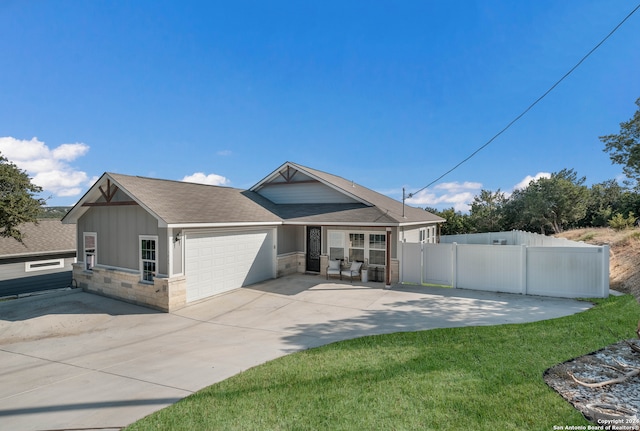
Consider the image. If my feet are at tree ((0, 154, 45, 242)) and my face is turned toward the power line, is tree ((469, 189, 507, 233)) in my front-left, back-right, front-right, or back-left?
front-left

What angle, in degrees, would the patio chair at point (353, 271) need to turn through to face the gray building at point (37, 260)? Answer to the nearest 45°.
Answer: approximately 45° to its right

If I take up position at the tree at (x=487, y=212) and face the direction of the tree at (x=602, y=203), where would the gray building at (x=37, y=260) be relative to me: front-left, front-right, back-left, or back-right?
back-right

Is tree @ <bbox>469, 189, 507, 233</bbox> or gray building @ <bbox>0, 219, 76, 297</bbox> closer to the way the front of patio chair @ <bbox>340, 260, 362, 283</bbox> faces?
the gray building

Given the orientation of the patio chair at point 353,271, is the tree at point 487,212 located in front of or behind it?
behind

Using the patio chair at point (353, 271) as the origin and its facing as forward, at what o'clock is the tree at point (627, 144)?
The tree is roughly at 7 o'clock from the patio chair.

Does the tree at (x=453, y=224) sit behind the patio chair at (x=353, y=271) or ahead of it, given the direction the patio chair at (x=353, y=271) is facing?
behind

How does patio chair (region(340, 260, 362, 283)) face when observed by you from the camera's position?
facing the viewer and to the left of the viewer

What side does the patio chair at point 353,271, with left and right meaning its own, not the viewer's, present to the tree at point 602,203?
back

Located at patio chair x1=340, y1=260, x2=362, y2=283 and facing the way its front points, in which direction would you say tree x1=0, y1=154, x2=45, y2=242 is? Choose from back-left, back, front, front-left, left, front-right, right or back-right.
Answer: front-right

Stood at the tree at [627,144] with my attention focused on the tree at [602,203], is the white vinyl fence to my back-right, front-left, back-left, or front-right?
back-left
